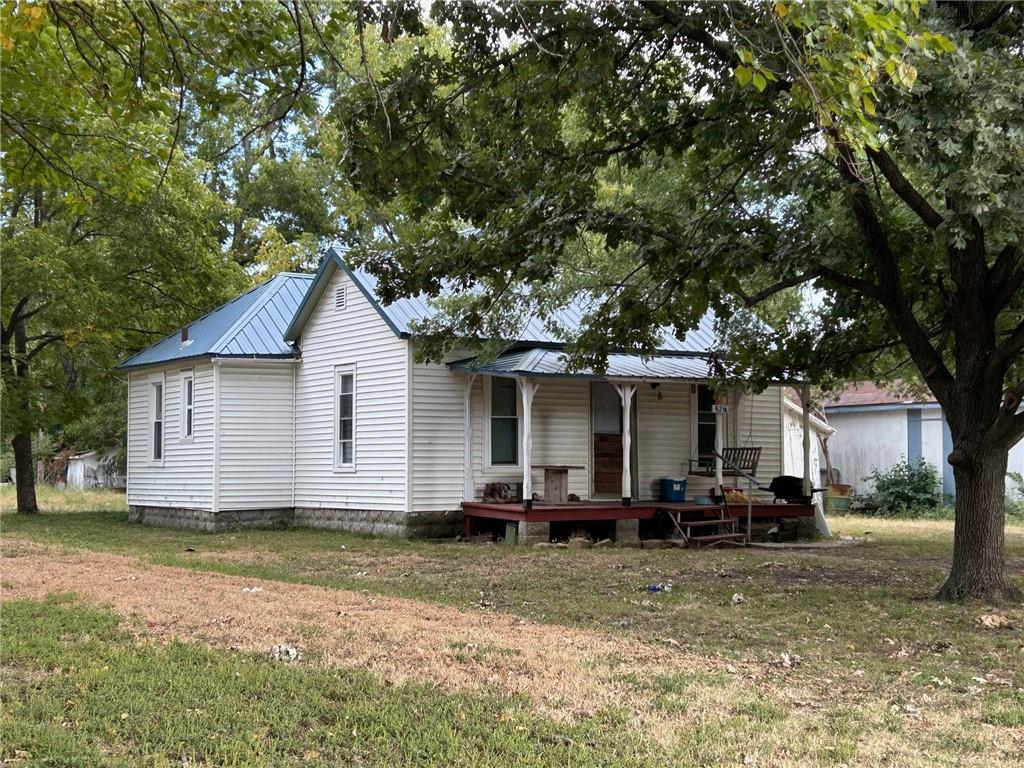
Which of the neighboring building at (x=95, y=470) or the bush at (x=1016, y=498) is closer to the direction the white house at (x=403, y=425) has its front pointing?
the bush

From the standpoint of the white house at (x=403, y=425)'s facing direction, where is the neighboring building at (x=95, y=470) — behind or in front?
behind

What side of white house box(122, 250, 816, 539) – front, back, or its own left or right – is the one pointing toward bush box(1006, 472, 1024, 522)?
left

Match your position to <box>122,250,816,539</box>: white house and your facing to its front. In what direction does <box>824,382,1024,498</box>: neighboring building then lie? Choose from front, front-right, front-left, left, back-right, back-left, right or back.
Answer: left
